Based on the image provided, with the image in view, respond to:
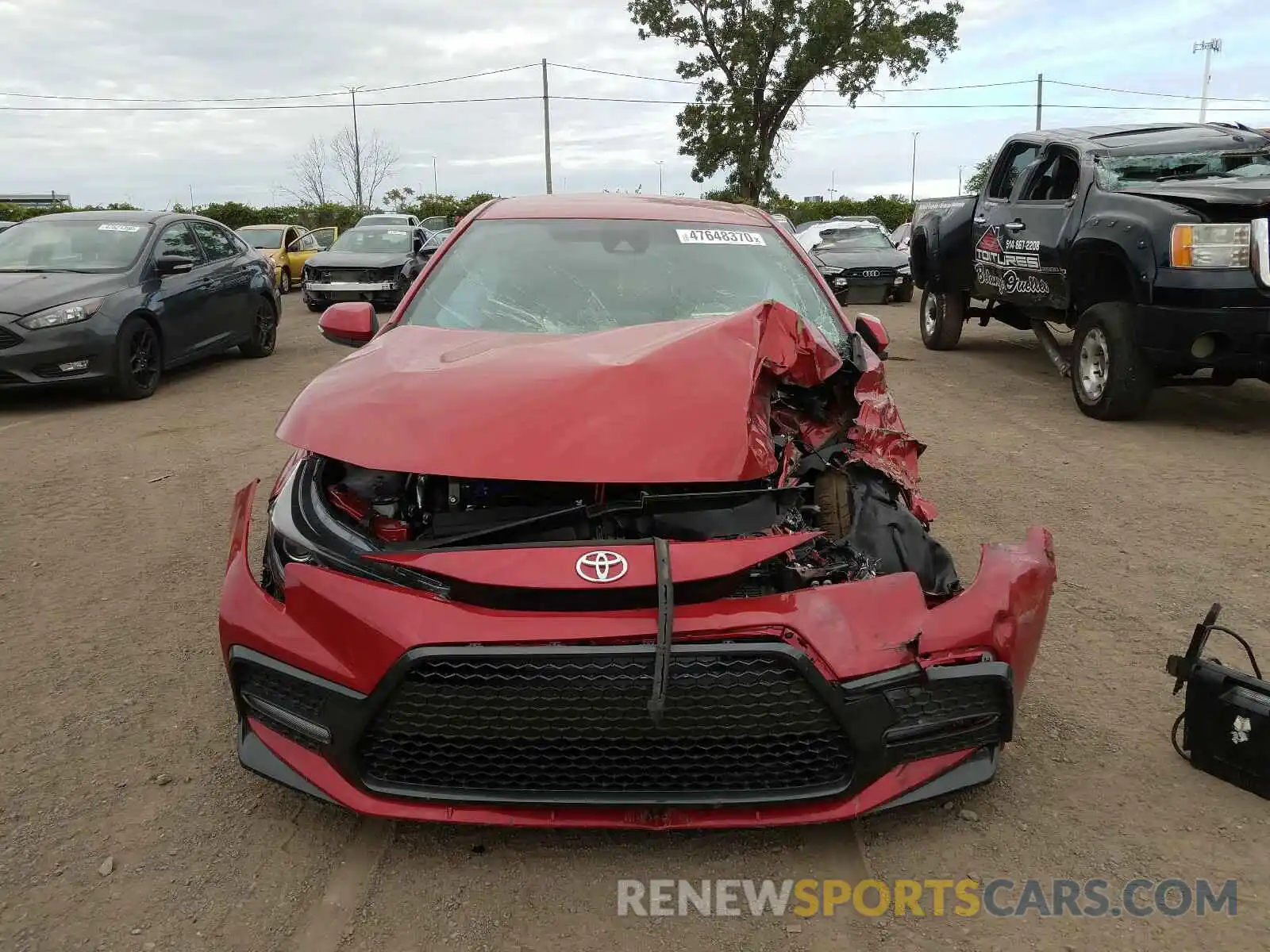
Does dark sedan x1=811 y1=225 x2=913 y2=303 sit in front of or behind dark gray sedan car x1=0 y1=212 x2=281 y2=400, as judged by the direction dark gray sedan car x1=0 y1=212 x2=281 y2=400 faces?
behind

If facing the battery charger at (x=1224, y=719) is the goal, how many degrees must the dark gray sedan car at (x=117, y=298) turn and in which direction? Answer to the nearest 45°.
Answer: approximately 45° to its left

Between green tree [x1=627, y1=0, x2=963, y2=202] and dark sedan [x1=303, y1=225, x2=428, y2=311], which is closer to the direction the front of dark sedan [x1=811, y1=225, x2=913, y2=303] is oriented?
the dark sedan

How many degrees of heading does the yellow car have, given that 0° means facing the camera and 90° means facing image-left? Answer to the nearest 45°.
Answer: approximately 45°

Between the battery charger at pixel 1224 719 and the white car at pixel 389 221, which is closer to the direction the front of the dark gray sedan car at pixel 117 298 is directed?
the battery charger

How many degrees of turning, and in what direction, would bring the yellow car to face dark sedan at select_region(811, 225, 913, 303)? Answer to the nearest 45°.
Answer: approximately 90° to its left

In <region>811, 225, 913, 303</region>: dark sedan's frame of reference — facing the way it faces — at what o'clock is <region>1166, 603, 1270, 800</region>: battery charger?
The battery charger is roughly at 12 o'clock from the dark sedan.

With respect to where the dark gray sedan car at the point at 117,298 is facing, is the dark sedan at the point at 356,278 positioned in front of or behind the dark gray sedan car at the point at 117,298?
behind
